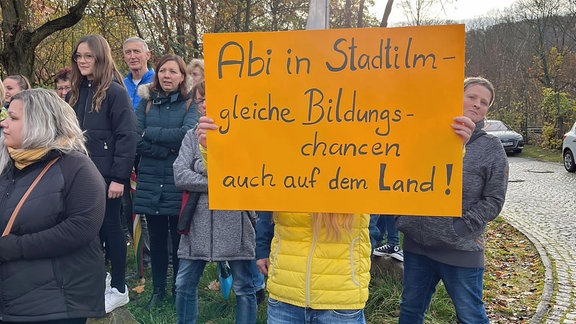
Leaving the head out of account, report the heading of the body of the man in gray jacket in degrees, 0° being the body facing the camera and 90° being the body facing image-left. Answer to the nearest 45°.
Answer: approximately 45°

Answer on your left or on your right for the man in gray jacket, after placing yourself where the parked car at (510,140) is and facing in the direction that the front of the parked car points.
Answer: on your right

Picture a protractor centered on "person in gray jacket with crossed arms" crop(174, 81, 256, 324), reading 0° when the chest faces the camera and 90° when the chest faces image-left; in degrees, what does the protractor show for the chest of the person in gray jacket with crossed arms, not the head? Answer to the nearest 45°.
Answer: approximately 0°

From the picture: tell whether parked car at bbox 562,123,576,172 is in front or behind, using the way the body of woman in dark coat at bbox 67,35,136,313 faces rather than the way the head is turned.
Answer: behind

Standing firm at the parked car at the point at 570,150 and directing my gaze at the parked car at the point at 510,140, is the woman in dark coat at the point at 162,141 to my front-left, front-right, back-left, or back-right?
back-left
